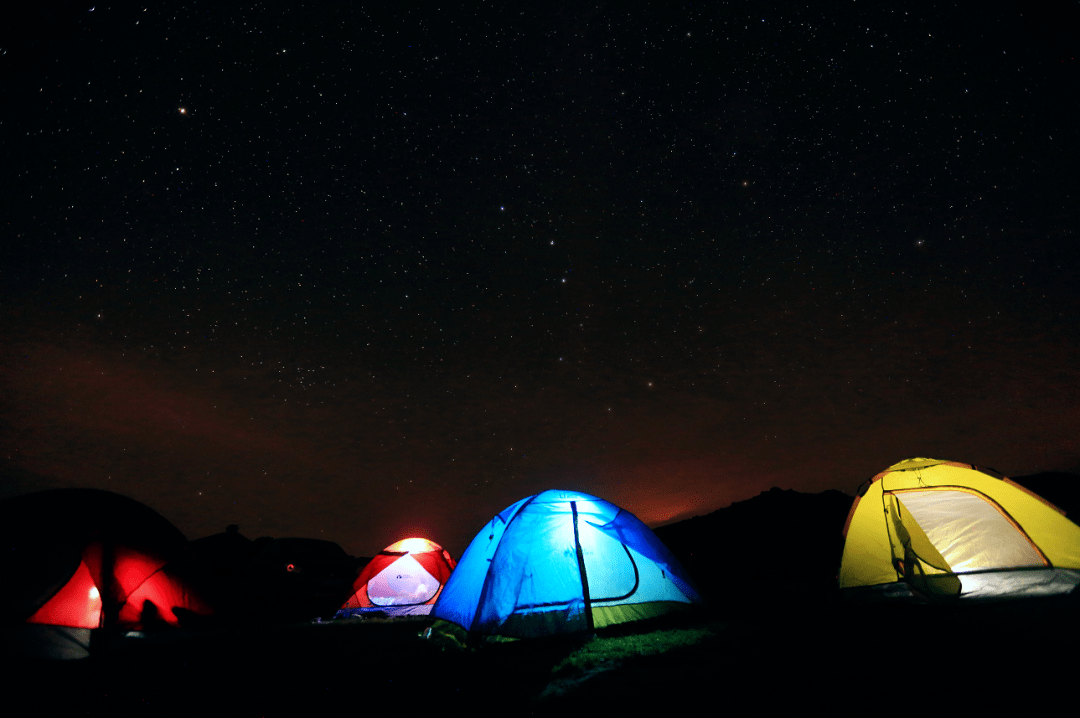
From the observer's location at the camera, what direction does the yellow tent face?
facing the viewer

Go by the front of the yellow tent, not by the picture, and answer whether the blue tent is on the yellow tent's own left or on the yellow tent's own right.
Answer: on the yellow tent's own right

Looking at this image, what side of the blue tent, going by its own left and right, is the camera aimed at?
front

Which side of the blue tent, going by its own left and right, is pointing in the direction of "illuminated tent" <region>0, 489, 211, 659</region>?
right

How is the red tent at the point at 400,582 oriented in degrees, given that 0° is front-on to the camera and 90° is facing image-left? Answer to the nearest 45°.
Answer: approximately 0°

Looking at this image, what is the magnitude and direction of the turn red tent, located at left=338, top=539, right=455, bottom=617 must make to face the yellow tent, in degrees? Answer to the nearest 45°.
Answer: approximately 45° to its left

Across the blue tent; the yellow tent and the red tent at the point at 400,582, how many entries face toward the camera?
3
